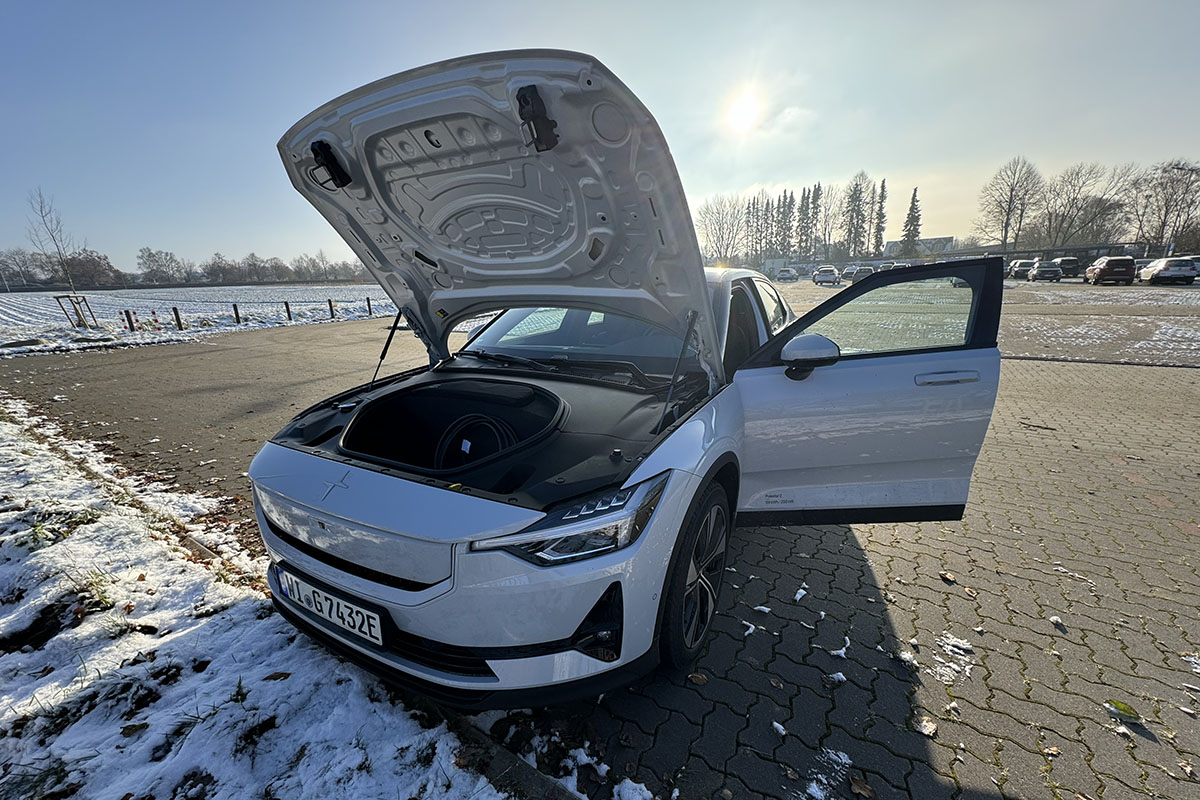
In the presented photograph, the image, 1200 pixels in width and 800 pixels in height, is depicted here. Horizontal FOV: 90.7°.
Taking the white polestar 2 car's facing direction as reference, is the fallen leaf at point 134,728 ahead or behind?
ahead

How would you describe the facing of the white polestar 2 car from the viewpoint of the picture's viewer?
facing the viewer and to the left of the viewer

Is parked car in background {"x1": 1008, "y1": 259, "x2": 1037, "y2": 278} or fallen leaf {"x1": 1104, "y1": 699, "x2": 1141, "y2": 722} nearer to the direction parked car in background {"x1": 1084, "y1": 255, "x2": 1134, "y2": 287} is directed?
the fallen leaf

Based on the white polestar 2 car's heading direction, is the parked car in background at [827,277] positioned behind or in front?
behind

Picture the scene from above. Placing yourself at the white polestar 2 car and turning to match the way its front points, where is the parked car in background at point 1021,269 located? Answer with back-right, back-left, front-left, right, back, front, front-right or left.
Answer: back

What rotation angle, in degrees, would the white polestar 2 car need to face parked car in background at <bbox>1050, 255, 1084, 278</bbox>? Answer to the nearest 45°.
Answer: approximately 180°

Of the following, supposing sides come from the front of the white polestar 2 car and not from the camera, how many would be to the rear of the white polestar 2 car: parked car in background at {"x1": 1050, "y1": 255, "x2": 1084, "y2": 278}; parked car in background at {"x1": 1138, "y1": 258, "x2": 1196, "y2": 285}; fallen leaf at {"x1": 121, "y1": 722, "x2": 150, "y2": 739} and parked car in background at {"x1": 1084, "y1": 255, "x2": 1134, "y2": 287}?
3

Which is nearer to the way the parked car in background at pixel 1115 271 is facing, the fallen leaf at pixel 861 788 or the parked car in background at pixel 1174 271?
the fallen leaf

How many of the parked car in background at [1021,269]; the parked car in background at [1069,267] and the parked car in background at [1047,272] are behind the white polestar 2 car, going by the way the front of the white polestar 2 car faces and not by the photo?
3

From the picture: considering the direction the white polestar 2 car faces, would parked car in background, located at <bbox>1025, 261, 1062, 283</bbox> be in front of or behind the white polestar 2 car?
behind

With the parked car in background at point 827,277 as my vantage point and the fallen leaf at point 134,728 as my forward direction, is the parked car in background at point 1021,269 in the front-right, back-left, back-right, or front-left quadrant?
back-left

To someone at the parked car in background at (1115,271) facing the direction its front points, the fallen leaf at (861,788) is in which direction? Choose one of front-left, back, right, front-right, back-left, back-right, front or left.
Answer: front-left

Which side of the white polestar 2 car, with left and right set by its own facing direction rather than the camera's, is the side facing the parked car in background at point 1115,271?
back

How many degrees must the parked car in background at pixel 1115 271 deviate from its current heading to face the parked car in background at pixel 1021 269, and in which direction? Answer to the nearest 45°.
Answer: approximately 45° to its left
